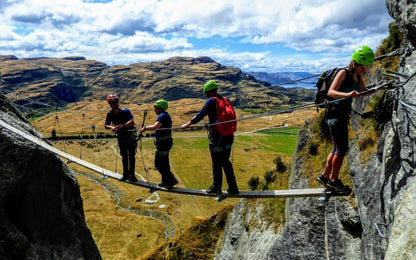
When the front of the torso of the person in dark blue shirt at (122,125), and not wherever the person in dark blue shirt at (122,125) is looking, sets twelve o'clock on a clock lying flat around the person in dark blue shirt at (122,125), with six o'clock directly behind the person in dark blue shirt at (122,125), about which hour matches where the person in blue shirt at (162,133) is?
the person in blue shirt at (162,133) is roughly at 9 o'clock from the person in dark blue shirt at (122,125).

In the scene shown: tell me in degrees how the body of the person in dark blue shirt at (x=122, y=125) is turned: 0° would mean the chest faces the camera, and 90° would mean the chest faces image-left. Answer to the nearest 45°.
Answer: approximately 45°

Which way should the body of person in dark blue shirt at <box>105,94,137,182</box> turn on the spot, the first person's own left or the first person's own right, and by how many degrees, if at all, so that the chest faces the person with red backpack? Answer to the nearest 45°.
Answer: approximately 90° to the first person's own left

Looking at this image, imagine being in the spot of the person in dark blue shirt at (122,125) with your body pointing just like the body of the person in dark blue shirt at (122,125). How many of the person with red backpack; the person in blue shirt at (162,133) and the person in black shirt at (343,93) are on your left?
3
